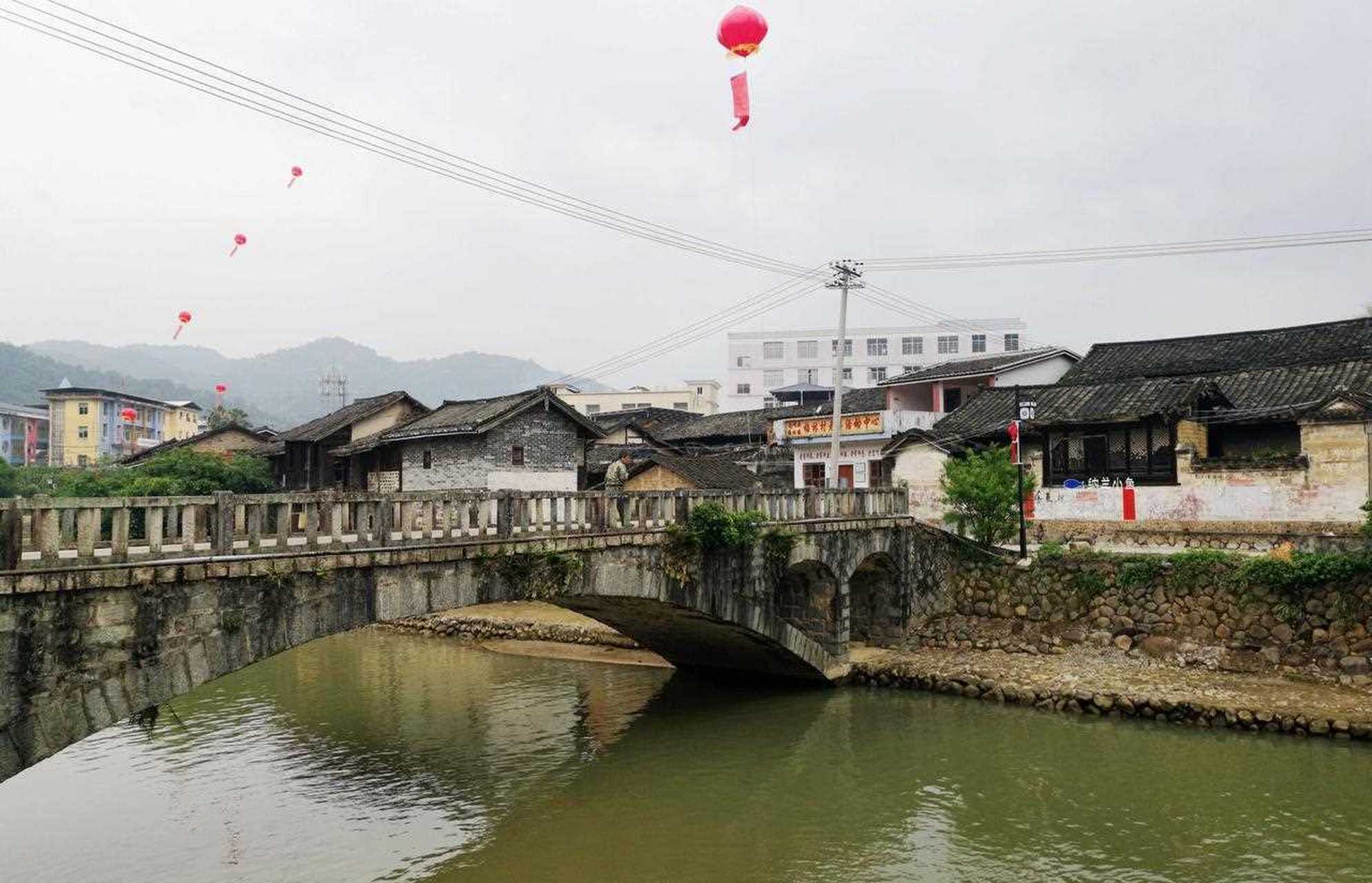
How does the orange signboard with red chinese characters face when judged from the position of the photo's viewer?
facing the viewer

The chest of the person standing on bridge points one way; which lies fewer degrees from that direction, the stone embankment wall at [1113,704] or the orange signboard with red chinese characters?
the stone embankment wall

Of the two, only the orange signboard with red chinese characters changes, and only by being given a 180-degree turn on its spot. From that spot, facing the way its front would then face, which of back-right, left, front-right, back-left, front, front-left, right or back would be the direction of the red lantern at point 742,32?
back

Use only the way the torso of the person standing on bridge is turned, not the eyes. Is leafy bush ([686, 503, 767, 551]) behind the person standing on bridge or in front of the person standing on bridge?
in front

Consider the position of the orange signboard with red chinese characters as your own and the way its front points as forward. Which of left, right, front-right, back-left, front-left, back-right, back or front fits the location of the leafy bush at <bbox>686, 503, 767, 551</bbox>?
front

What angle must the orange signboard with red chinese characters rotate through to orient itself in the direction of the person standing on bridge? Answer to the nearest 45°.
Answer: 0° — it already faces them

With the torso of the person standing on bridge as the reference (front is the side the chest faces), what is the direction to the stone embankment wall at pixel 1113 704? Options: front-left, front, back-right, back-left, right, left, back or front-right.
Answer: front

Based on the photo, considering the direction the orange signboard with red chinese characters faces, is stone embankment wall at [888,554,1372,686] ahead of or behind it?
ahead

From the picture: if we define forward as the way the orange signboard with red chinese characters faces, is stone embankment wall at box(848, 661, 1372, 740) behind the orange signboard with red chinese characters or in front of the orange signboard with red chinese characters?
in front
